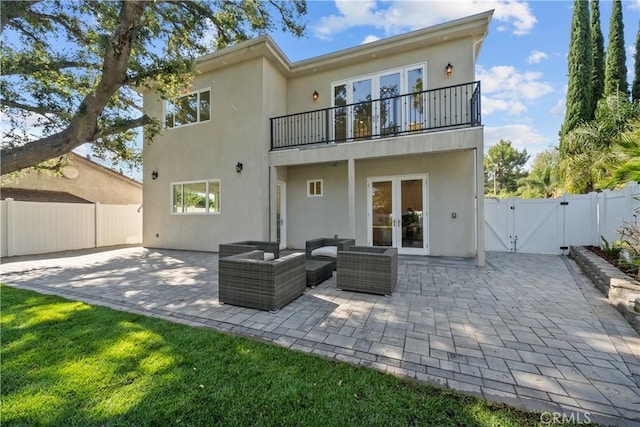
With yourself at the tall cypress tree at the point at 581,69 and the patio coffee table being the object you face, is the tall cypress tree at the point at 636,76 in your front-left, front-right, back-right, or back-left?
back-left

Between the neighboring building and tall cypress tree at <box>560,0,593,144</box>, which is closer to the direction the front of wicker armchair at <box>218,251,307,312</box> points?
the tall cypress tree

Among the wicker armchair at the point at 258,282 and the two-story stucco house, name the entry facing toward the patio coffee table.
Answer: the wicker armchair

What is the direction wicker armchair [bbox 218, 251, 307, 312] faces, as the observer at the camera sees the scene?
facing away from the viewer and to the right of the viewer

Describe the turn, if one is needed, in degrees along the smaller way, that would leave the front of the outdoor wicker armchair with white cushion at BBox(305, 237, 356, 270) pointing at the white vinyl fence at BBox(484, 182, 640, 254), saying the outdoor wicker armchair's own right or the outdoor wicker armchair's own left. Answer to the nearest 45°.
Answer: approximately 135° to the outdoor wicker armchair's own left
